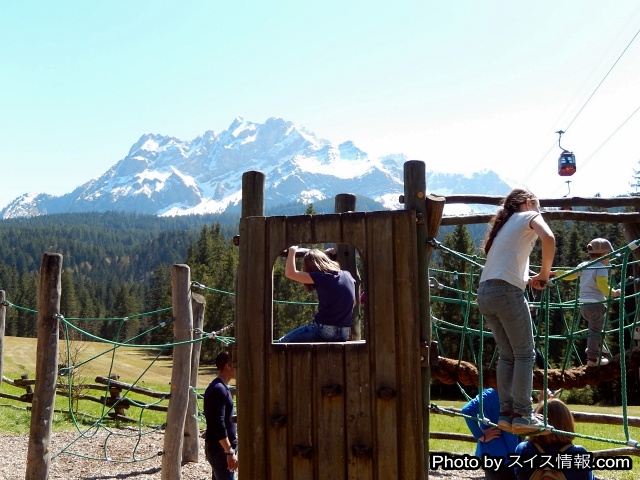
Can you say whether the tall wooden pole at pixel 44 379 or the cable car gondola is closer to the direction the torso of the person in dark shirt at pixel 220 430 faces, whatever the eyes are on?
the cable car gondola

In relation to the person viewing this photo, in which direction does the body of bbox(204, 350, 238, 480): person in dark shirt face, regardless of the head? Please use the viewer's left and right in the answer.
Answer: facing to the right of the viewer

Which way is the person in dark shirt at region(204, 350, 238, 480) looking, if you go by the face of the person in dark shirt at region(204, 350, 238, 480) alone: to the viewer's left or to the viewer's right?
to the viewer's right

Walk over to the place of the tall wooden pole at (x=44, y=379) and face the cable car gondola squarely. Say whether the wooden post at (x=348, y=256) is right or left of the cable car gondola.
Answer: right

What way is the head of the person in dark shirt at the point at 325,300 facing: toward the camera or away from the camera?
away from the camera

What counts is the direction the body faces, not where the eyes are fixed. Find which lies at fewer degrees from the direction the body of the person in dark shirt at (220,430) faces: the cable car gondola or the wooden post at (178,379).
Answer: the cable car gondola

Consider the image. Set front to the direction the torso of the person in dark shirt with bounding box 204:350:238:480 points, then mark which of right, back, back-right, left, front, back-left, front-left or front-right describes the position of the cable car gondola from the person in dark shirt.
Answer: front-left

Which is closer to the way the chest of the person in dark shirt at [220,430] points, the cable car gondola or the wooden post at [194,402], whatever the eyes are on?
the cable car gondola
